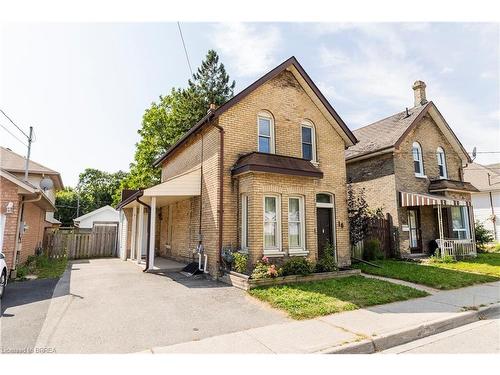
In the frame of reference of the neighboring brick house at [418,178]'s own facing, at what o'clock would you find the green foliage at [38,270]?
The green foliage is roughly at 3 o'clock from the neighboring brick house.

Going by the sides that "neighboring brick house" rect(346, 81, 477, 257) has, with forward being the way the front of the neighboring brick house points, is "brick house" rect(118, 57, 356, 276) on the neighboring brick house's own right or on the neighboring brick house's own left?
on the neighboring brick house's own right

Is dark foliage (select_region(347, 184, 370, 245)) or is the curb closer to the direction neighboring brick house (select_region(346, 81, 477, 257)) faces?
the curb

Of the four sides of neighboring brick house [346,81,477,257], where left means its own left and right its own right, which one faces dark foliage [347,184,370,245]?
right

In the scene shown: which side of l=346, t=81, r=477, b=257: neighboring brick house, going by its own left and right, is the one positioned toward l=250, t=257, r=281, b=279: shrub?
right

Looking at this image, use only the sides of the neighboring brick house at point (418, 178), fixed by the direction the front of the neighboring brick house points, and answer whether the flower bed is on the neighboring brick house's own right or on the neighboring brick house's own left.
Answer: on the neighboring brick house's own right

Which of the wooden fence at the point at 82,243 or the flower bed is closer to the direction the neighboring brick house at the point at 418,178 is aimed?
the flower bed

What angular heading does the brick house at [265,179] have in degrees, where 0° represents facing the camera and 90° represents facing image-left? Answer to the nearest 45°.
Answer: approximately 315°
